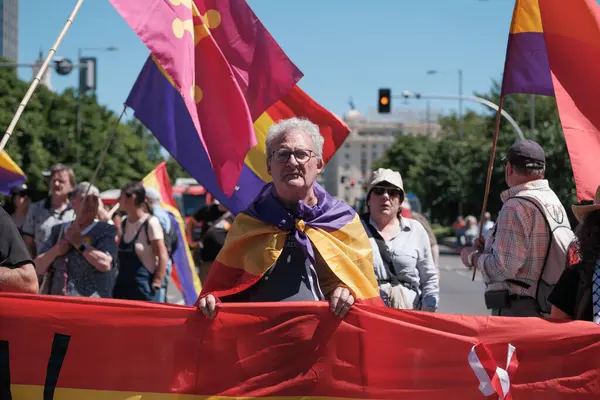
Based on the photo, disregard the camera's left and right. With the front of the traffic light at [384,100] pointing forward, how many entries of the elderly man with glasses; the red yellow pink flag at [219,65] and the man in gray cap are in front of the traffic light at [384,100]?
3

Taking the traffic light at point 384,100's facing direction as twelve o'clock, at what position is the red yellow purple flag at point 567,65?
The red yellow purple flag is roughly at 12 o'clock from the traffic light.

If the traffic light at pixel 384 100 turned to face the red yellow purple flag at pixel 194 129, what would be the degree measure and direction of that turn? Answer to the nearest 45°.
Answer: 0° — it already faces it

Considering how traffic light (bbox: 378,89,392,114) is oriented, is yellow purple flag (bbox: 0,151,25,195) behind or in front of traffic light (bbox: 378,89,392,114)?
in front

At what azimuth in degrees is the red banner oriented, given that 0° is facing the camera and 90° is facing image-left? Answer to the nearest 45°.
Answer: approximately 0°

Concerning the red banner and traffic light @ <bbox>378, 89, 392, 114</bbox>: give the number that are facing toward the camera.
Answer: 2

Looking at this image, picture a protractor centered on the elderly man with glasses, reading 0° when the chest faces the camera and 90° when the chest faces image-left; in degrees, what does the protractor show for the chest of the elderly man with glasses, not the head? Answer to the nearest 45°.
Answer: approximately 0°

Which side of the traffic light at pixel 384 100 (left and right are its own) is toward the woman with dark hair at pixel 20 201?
front
